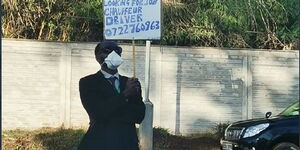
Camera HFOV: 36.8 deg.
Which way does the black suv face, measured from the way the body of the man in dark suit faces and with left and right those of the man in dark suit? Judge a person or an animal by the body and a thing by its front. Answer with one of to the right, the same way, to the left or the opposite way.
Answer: to the right

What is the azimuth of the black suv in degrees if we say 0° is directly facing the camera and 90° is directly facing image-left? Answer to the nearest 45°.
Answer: approximately 45°

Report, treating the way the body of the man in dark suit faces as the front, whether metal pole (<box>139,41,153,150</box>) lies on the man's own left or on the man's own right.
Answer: on the man's own left

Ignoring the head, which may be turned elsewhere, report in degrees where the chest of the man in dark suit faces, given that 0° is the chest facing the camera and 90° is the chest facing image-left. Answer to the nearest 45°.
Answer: approximately 315°

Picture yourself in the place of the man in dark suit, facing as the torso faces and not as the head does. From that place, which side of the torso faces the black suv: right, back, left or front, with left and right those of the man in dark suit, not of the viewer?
left

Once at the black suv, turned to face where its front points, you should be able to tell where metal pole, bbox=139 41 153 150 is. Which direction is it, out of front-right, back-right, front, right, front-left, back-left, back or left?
front-right

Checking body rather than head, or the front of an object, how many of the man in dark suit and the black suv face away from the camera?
0

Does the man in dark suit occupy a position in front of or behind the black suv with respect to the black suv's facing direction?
in front
